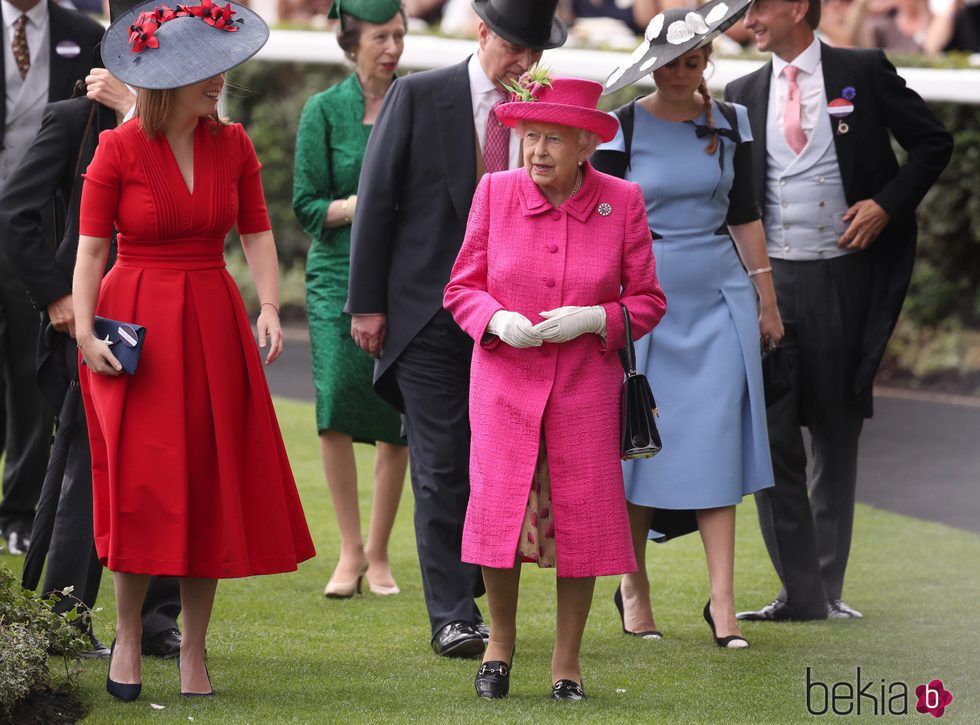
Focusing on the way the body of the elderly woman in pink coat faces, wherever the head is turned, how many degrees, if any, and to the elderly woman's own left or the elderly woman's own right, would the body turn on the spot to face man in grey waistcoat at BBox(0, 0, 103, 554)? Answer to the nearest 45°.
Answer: approximately 135° to the elderly woman's own right

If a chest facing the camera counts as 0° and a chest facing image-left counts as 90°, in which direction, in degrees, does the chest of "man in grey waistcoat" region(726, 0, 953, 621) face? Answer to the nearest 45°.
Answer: approximately 45°

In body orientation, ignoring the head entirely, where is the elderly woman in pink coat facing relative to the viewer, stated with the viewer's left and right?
facing the viewer

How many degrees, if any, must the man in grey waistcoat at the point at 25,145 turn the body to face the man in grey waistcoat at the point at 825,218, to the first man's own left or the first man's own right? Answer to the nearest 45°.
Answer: approximately 45° to the first man's own left

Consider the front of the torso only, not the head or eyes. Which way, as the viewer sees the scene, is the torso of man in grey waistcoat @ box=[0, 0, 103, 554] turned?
toward the camera

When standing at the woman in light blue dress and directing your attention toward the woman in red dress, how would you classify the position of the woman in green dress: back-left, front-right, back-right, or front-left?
front-right

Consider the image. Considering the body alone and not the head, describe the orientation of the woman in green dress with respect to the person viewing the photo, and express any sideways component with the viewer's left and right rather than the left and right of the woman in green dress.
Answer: facing the viewer and to the right of the viewer

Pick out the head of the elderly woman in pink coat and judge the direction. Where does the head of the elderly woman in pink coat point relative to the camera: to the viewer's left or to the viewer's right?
to the viewer's left

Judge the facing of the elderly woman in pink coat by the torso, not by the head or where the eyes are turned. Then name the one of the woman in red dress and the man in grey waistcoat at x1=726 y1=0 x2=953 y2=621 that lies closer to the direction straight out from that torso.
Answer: the woman in red dress

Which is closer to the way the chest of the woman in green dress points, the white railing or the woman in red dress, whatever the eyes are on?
the woman in red dress

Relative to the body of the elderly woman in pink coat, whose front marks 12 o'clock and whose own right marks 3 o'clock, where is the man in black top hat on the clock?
The man in black top hat is roughly at 5 o'clock from the elderly woman in pink coat.

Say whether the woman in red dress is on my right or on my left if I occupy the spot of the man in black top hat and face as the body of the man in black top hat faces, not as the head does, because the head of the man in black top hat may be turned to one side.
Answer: on my right
